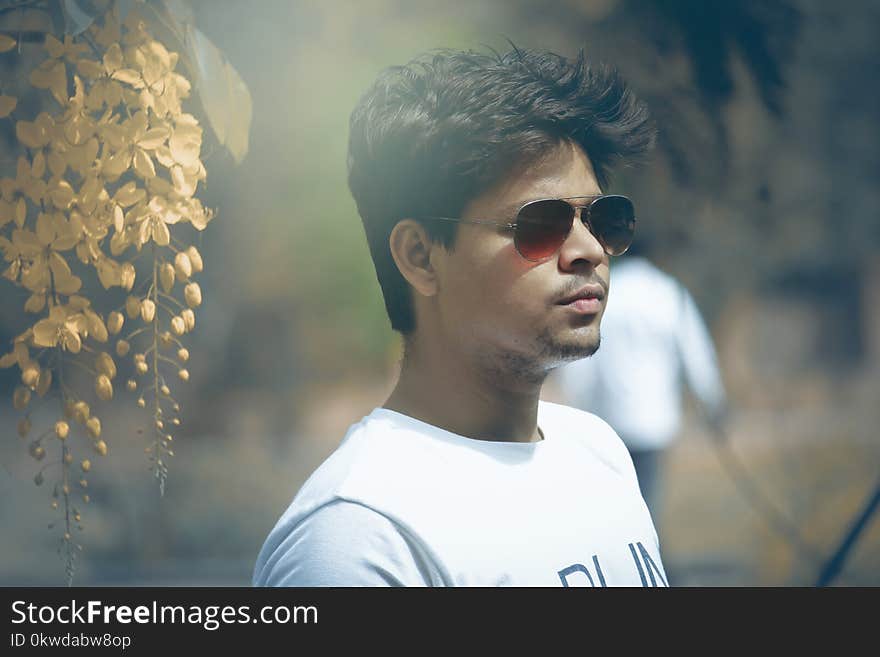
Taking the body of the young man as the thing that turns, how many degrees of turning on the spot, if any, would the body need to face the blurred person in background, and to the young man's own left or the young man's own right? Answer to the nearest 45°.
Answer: approximately 135° to the young man's own left

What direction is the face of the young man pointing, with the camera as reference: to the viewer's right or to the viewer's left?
to the viewer's right

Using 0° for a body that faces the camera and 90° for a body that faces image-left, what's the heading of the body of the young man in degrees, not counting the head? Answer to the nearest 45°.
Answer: approximately 315°
